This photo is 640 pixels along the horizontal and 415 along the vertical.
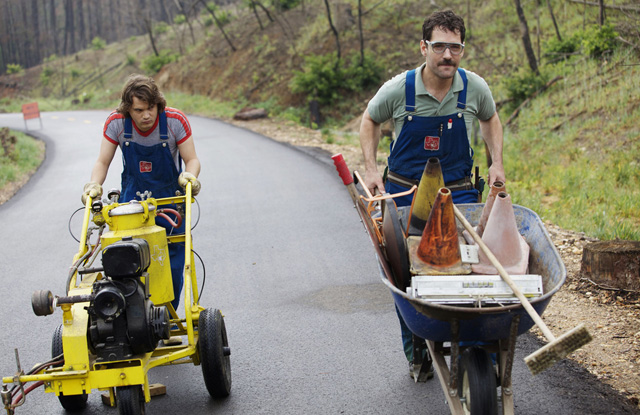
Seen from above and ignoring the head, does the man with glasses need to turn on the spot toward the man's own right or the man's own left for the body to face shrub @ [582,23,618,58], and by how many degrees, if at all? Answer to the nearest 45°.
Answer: approximately 180°

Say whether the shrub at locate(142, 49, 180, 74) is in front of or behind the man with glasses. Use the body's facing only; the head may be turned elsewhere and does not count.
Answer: behind

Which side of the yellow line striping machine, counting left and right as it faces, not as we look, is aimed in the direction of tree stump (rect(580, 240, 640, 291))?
left

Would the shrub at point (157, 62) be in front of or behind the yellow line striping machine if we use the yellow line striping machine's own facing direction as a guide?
behind

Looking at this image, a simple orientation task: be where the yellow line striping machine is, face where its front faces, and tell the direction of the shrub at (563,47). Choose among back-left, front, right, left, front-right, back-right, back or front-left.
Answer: back-left

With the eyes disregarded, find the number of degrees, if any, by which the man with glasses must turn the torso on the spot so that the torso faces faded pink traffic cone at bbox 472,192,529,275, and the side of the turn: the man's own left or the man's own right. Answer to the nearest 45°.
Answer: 0° — they already face it

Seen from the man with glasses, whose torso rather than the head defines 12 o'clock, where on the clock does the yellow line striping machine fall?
The yellow line striping machine is roughly at 2 o'clock from the man with glasses.

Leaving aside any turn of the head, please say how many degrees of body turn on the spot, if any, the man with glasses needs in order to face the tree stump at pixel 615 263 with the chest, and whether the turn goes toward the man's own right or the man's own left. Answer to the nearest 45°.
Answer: approximately 135° to the man's own left

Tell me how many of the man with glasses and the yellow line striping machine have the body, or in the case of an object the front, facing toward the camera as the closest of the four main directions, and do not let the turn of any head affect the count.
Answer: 2

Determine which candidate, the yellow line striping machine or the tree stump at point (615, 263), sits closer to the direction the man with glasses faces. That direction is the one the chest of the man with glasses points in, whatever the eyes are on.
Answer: the yellow line striping machine

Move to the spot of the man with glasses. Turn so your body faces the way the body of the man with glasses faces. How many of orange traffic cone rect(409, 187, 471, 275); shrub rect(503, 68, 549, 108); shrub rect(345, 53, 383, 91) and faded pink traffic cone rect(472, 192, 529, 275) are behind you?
2

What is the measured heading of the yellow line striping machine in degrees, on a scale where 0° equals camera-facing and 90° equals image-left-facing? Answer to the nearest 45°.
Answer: approximately 0°
